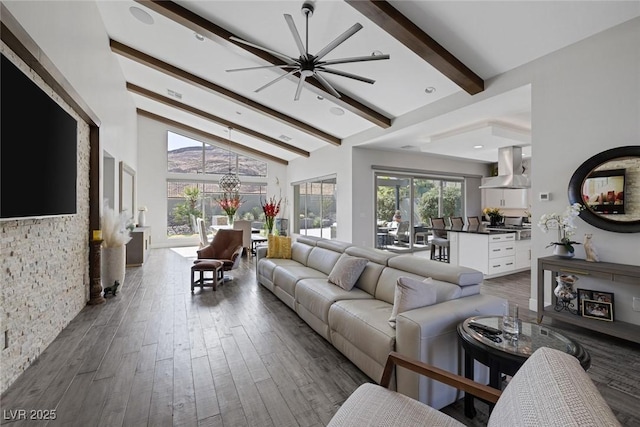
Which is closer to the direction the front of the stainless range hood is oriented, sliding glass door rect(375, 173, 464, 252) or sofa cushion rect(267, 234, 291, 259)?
the sofa cushion

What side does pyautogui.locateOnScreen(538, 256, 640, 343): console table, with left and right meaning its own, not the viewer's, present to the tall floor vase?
front

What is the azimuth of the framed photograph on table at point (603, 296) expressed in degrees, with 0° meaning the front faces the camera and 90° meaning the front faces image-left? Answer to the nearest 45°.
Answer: approximately 45°

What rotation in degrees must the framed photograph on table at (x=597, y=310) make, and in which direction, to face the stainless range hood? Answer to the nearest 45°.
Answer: approximately 90° to its right

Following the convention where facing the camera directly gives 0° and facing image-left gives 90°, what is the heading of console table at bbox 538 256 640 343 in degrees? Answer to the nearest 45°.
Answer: approximately 45°

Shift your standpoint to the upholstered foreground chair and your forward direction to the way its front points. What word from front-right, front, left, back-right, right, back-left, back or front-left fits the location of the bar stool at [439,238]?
front-right

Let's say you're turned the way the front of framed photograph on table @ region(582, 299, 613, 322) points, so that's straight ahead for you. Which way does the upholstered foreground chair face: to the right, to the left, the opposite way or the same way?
to the right

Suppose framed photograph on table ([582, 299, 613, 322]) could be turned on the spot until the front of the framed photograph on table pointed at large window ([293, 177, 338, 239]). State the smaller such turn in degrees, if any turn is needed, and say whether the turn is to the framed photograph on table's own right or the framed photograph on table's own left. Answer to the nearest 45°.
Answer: approximately 45° to the framed photograph on table's own right

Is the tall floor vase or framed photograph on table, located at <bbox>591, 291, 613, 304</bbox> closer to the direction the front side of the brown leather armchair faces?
the tall floor vase

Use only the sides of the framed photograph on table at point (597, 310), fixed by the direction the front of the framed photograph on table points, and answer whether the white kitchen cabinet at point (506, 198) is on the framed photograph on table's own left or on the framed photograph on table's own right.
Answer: on the framed photograph on table's own right

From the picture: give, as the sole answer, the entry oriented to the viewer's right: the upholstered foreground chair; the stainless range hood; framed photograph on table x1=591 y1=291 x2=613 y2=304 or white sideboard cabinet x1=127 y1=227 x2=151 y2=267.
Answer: the white sideboard cabinet

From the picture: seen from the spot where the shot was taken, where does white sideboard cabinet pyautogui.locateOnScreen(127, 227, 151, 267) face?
facing to the right of the viewer

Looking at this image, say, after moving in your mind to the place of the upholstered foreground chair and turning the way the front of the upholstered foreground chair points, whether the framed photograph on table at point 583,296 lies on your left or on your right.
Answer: on your right

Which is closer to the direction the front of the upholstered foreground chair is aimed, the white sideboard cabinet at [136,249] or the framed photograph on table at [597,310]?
the white sideboard cabinet
